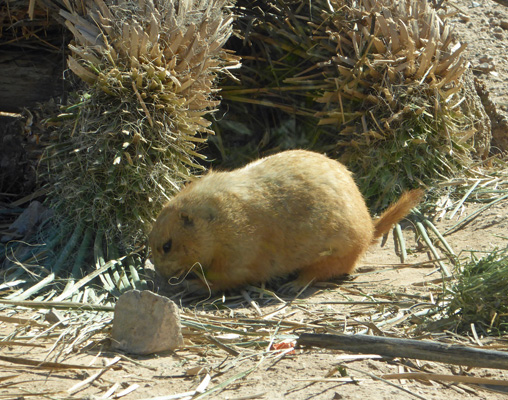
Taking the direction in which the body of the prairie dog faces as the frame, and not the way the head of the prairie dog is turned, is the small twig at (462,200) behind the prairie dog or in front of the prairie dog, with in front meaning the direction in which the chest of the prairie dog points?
behind

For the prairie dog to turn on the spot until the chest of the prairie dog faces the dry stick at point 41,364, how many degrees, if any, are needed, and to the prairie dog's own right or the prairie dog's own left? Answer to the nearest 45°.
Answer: approximately 45° to the prairie dog's own left

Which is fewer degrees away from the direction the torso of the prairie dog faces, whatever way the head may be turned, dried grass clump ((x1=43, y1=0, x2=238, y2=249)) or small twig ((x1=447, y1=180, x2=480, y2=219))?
the dried grass clump

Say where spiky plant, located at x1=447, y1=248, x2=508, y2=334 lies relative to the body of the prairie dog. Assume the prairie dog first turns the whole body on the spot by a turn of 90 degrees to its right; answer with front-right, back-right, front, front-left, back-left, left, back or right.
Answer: back-right

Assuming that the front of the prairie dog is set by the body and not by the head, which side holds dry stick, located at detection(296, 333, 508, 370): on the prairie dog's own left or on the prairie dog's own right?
on the prairie dog's own left

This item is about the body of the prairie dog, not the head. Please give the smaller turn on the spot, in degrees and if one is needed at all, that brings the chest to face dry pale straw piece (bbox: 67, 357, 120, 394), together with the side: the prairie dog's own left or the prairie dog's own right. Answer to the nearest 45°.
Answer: approximately 90° to the prairie dog's own left

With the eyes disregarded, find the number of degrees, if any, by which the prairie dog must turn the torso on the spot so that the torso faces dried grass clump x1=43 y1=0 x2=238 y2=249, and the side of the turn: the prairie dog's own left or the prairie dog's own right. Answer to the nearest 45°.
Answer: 0° — it already faces it

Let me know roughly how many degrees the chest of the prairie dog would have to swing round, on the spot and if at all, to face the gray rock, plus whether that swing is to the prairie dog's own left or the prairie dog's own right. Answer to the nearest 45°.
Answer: approximately 90° to the prairie dog's own left

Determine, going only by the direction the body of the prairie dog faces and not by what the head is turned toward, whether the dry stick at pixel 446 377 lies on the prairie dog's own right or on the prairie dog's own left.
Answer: on the prairie dog's own left

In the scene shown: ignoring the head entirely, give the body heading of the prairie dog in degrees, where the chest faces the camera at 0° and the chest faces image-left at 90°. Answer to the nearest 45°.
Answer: approximately 90°

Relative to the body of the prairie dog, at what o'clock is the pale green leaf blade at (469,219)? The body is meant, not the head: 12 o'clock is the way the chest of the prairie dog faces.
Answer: The pale green leaf blade is roughly at 5 o'clock from the prairie dog.

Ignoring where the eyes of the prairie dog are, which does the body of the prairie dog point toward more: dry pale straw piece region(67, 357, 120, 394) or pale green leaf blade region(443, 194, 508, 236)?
the dry pale straw piece
